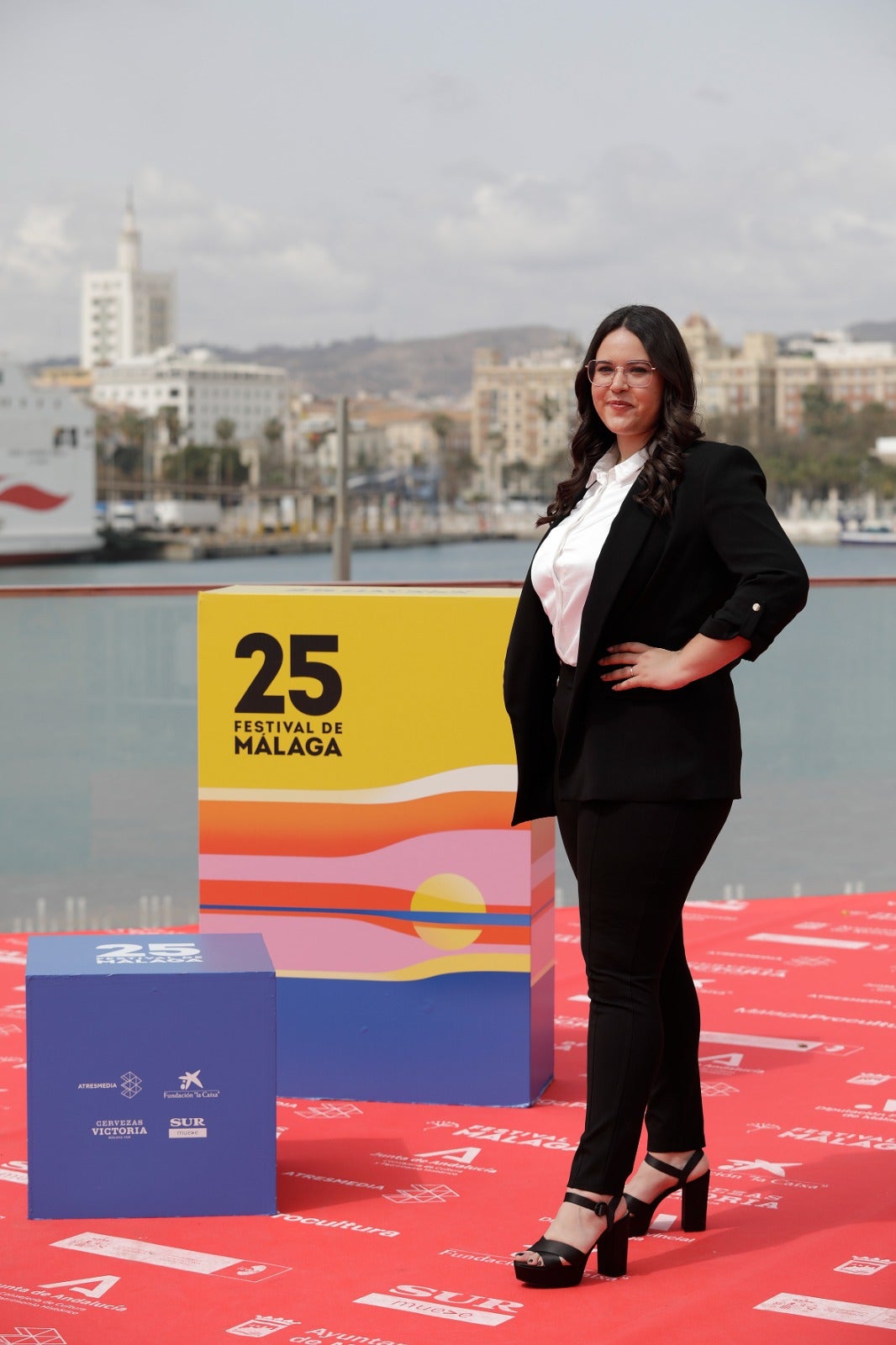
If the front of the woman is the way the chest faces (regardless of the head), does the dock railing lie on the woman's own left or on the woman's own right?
on the woman's own right

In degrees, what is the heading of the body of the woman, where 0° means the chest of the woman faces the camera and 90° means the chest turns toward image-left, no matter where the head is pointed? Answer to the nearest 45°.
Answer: approximately 45°
